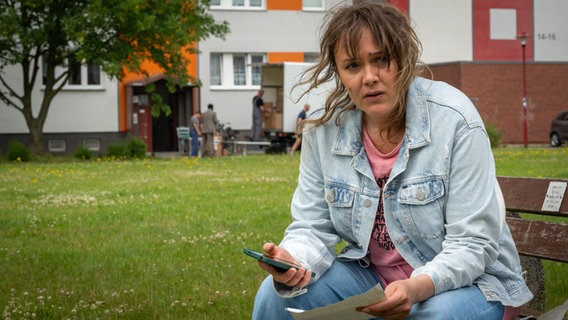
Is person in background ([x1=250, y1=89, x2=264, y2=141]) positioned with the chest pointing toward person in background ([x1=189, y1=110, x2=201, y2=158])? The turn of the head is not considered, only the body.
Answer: no

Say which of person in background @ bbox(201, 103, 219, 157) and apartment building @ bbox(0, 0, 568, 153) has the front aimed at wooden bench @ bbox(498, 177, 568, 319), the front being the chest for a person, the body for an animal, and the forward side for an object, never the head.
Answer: the apartment building

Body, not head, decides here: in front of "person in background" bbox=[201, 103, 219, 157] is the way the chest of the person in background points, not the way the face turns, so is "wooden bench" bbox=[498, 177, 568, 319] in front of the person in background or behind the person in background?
behind

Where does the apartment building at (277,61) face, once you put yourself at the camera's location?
facing the viewer

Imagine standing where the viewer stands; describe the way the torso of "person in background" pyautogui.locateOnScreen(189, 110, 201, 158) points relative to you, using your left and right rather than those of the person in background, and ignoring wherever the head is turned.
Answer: facing to the right of the viewer

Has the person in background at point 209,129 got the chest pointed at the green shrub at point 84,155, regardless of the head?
no

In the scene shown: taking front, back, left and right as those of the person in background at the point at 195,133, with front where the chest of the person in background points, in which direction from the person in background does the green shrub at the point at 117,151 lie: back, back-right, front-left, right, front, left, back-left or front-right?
back-right

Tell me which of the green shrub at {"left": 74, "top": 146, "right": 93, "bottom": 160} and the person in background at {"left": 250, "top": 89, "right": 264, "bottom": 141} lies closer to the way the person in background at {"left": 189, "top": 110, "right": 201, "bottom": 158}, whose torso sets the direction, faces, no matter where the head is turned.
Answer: the person in background
